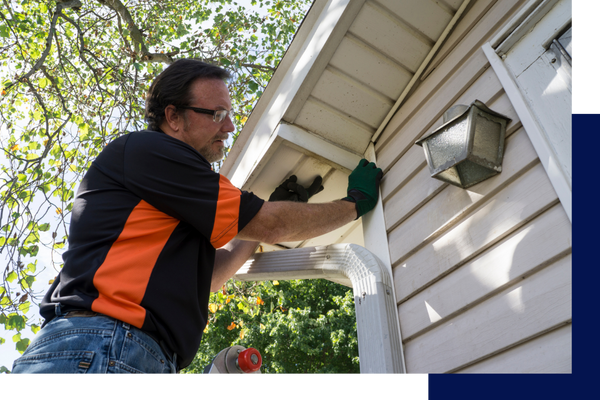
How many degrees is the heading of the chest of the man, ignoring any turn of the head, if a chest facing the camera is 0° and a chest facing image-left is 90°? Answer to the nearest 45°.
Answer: approximately 270°

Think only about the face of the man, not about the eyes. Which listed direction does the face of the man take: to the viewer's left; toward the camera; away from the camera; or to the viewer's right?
to the viewer's right

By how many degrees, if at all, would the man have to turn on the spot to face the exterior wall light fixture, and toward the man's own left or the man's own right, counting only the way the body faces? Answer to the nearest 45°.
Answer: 0° — they already face it
